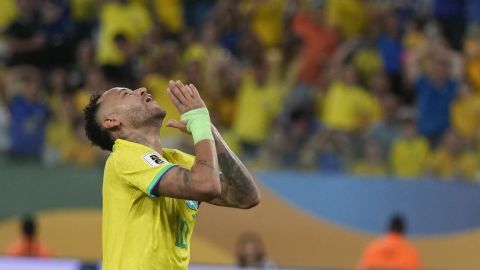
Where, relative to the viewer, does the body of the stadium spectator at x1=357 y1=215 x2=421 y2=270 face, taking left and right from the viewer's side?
facing away from the viewer

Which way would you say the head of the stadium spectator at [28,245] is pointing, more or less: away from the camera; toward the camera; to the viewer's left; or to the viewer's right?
away from the camera

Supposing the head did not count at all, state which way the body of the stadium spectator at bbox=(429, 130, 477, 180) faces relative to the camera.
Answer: toward the camera

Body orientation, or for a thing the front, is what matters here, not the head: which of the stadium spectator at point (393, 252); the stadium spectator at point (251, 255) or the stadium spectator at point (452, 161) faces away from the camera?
the stadium spectator at point (393, 252)

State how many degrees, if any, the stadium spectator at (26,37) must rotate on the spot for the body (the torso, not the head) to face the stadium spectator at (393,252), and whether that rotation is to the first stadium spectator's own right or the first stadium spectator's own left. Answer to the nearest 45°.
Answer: approximately 45° to the first stadium spectator's own left

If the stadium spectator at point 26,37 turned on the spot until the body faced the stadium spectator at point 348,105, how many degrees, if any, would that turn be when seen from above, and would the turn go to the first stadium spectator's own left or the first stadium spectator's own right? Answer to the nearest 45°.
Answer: approximately 45° to the first stadium spectator's own left

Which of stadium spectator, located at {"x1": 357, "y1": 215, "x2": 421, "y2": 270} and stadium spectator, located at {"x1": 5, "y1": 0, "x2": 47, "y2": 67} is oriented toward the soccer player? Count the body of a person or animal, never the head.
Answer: stadium spectator, located at {"x1": 5, "y1": 0, "x2": 47, "y2": 67}

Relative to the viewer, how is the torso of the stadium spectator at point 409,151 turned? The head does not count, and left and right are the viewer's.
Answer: facing the viewer

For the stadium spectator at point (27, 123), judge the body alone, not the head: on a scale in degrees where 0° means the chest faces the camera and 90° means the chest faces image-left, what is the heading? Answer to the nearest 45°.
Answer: approximately 0°
